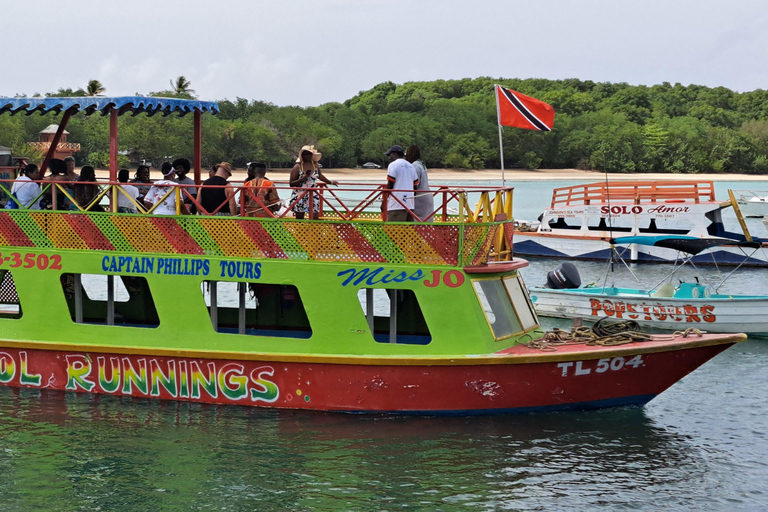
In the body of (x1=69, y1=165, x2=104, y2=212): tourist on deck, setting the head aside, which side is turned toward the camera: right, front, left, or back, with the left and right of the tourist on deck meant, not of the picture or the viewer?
back

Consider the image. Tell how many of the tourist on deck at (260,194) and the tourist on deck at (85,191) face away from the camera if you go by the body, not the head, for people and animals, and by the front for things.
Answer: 2

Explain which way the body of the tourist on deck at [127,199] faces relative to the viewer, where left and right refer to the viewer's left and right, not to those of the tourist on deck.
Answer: facing away from the viewer

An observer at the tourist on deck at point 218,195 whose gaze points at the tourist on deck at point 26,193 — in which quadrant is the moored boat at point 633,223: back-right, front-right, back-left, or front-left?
back-right

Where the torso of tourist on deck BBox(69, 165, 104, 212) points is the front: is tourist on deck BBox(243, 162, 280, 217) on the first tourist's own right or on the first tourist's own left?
on the first tourist's own right

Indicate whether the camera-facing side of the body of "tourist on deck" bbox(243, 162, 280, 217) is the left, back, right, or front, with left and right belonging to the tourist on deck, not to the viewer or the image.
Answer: back

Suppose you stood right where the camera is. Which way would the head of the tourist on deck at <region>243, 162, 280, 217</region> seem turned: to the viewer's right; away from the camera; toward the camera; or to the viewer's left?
away from the camera

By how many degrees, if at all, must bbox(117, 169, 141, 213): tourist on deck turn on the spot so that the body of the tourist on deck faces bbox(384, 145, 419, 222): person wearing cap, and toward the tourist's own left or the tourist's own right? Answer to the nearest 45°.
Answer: approximately 135° to the tourist's own right

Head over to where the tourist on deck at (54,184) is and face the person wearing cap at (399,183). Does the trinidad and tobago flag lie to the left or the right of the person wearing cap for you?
left

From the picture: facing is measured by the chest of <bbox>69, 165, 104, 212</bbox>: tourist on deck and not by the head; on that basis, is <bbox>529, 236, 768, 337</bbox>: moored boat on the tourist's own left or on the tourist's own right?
on the tourist's own right

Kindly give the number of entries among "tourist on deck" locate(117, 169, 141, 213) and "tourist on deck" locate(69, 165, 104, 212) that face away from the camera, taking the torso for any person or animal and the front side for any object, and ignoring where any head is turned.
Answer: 2
